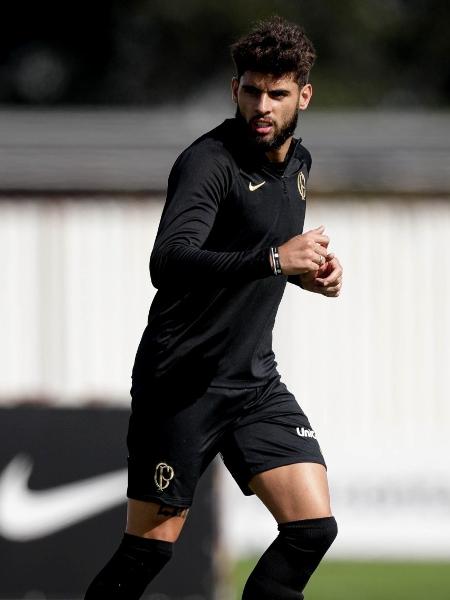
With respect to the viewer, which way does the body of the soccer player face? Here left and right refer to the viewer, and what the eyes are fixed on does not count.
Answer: facing the viewer and to the right of the viewer
